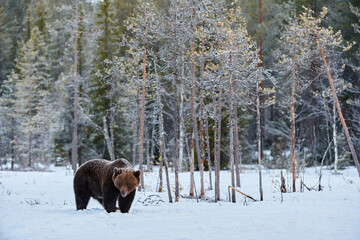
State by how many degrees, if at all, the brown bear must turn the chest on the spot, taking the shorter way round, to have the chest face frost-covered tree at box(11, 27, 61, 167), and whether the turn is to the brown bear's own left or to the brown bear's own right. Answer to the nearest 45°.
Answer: approximately 135° to the brown bear's own left

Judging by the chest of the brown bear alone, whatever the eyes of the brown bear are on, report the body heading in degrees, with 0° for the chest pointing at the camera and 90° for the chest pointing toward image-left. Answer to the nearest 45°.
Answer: approximately 315°
